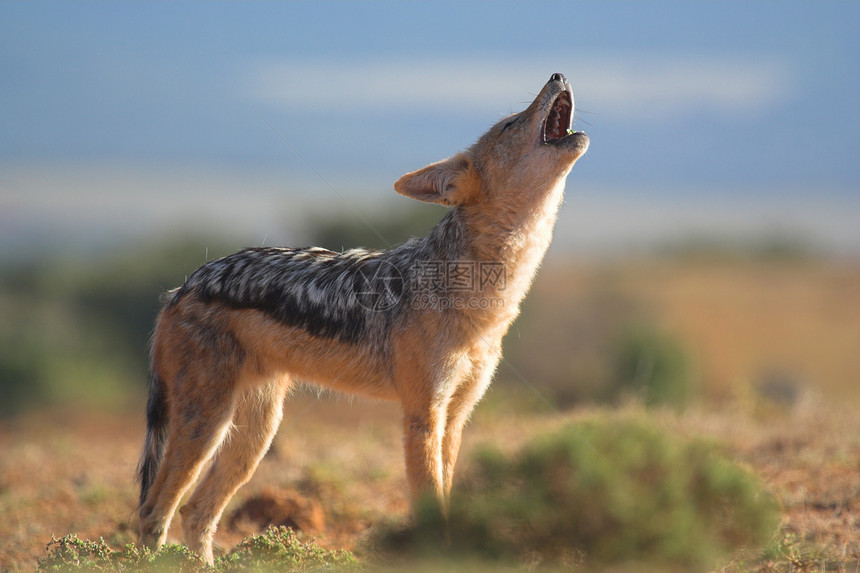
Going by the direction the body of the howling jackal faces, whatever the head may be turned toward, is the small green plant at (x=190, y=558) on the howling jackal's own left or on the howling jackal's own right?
on the howling jackal's own right

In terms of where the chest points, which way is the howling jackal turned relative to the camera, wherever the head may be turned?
to the viewer's right

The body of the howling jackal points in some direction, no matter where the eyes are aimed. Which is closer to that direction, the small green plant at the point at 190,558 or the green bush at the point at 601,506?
the green bush

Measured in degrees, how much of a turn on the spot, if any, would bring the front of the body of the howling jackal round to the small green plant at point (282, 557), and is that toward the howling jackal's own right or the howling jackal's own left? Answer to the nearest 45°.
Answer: approximately 90° to the howling jackal's own right

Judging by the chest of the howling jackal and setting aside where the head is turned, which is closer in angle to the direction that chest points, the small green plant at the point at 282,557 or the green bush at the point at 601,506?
the green bush

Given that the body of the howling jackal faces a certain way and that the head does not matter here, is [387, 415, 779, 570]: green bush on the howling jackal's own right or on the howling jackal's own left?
on the howling jackal's own right
